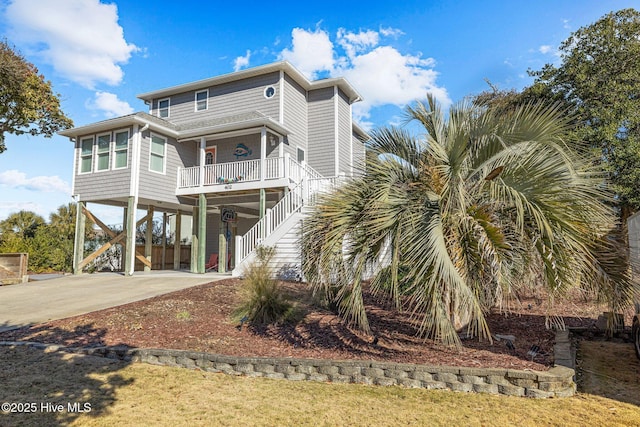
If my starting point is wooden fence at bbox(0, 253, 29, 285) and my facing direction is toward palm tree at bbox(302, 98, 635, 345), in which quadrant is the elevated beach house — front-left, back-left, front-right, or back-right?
front-left

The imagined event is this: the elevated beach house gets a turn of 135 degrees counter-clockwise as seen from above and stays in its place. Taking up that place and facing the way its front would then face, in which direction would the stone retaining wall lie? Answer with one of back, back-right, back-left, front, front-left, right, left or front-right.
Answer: right

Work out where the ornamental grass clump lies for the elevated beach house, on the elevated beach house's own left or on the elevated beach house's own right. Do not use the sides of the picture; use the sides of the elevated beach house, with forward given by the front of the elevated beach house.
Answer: on the elevated beach house's own left

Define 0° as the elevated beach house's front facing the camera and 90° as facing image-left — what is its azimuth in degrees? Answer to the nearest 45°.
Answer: approximately 45°

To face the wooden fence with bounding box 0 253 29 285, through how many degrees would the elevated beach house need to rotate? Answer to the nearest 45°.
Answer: approximately 45° to its right

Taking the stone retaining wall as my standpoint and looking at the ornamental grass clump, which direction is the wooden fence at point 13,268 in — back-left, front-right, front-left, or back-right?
front-left

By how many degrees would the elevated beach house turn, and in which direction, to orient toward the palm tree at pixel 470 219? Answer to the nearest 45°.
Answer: approximately 45° to its left
